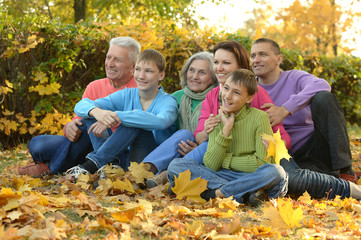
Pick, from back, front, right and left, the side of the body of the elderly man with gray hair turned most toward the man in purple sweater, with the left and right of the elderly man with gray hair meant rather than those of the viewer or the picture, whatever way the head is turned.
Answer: left

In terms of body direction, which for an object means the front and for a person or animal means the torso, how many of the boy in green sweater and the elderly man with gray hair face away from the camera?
0

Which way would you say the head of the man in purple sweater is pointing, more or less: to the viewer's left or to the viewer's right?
to the viewer's left

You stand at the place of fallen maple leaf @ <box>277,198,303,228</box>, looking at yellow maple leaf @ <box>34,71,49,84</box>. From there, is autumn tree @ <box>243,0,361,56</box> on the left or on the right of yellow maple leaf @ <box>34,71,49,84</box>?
right

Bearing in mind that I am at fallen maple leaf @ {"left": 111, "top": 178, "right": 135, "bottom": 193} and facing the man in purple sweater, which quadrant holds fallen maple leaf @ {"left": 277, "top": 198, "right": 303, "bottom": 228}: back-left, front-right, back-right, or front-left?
front-right

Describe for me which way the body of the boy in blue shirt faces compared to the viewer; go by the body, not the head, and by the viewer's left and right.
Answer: facing the viewer and to the left of the viewer

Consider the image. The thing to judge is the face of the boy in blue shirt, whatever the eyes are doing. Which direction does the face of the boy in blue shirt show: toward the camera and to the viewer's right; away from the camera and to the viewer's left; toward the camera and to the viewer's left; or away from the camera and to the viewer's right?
toward the camera and to the viewer's left

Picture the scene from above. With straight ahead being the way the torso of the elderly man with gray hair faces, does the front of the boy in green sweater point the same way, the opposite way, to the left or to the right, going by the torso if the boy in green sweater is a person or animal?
the same way

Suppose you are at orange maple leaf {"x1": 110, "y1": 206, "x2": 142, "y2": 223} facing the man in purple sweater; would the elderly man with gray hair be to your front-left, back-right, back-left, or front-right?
front-left

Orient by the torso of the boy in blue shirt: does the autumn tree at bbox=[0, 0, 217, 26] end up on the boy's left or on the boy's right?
on the boy's right

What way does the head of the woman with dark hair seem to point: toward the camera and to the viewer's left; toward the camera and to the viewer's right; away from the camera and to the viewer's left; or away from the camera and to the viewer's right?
toward the camera and to the viewer's left

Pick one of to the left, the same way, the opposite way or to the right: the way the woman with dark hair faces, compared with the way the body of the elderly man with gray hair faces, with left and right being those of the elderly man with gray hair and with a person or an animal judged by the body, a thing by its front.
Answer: the same way

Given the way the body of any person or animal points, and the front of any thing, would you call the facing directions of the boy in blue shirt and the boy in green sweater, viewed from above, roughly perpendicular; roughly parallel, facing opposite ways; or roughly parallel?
roughly parallel

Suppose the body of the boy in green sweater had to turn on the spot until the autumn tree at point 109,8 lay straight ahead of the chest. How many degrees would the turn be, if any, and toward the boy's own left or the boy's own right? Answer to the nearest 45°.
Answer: approximately 135° to the boy's own right

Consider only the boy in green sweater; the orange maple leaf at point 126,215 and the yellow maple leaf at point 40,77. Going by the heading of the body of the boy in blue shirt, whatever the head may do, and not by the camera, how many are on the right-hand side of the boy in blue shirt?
1
